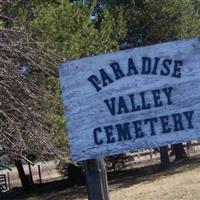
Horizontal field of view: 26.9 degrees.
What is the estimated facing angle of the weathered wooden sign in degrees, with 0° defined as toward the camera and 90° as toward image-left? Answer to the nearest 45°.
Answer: approximately 0°
